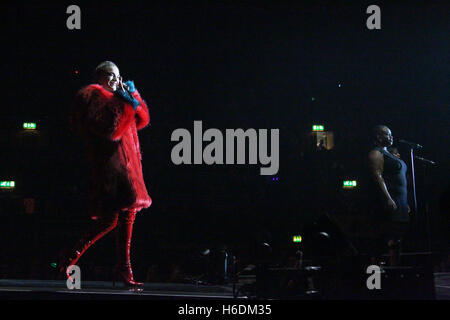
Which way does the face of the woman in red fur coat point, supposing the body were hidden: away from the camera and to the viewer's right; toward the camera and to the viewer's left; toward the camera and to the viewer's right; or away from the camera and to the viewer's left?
toward the camera and to the viewer's right

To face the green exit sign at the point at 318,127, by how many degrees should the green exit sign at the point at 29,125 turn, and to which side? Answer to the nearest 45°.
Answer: approximately 90° to its left

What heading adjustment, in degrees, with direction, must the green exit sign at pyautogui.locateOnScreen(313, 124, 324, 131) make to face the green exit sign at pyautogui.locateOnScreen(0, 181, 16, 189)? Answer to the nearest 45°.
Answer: approximately 90° to its right

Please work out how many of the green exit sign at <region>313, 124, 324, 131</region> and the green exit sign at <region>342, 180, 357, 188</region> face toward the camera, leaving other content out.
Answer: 2

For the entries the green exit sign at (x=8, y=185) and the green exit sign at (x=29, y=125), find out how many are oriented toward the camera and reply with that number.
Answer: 2

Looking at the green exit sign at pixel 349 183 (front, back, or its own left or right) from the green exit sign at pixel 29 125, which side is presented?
right

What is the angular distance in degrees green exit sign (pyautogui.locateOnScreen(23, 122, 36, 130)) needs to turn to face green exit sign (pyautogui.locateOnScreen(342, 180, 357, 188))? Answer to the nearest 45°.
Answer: approximately 90° to its left

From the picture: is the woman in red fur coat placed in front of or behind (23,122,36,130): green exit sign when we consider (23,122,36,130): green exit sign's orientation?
in front
